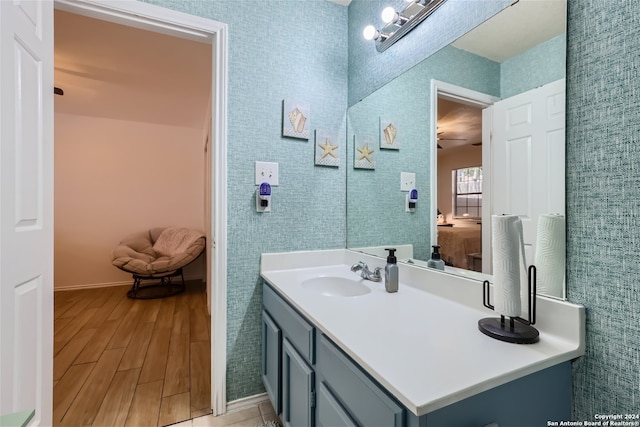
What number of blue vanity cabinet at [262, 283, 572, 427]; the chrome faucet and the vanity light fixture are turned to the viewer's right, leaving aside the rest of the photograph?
0

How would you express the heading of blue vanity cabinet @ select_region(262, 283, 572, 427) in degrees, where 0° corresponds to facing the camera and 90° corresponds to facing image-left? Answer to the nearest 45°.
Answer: approximately 45°

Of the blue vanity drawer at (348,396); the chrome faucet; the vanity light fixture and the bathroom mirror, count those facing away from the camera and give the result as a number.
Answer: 0

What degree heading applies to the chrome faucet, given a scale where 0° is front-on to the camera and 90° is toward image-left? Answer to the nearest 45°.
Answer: approximately 45°

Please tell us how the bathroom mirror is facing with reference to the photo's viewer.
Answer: facing the viewer and to the left of the viewer

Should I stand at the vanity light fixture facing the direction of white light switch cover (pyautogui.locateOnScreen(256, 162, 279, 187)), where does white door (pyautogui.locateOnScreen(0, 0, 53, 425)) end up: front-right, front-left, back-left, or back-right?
front-left

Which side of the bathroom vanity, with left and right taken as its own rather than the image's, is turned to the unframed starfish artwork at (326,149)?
right

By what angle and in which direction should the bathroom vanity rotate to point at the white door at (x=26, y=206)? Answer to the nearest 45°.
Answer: approximately 45° to its right
